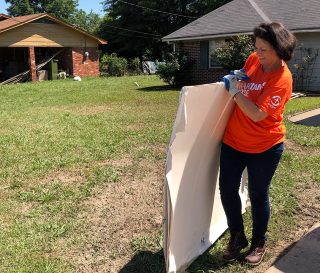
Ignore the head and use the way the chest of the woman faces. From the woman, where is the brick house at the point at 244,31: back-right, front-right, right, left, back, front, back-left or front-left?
back-right

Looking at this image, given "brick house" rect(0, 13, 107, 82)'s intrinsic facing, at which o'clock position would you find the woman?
The woman is roughly at 12 o'clock from the brick house.

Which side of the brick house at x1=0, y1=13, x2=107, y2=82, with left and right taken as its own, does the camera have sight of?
front

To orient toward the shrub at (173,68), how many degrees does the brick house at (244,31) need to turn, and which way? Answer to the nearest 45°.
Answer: approximately 90° to its right

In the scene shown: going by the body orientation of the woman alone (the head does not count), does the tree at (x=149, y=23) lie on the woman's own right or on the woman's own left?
on the woman's own right

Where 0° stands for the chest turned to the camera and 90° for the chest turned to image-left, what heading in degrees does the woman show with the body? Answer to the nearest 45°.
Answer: approximately 45°

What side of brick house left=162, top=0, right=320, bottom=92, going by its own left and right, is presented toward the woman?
front

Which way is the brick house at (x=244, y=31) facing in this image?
toward the camera

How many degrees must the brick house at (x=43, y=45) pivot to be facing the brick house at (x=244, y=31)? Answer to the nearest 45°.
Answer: approximately 45° to its left

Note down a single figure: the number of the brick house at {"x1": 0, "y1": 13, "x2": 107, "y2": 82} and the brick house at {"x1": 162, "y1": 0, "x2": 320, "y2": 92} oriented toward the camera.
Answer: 2
